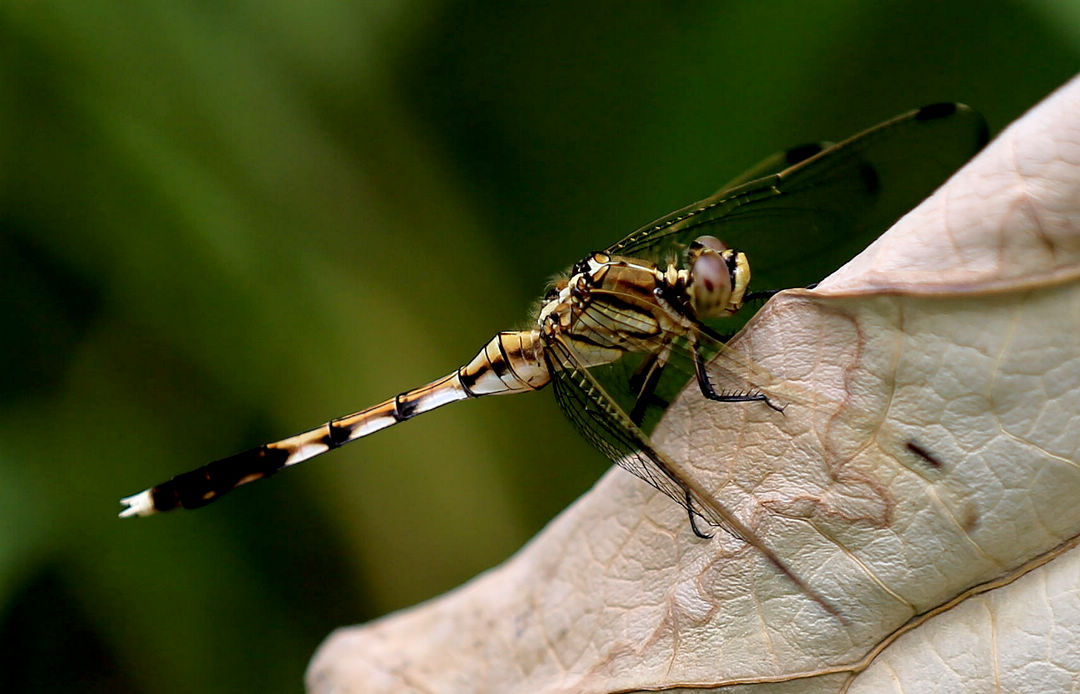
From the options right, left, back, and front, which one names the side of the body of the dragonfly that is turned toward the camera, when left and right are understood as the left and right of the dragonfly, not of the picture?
right
